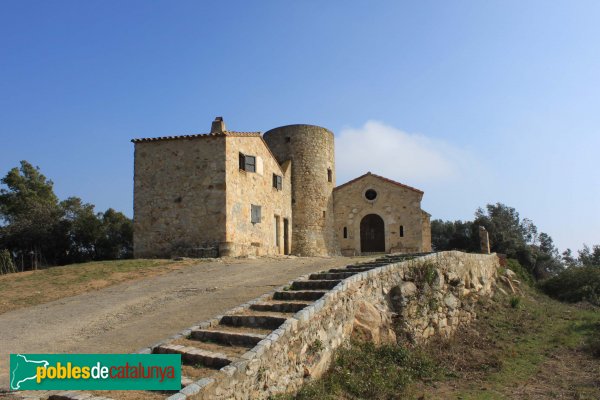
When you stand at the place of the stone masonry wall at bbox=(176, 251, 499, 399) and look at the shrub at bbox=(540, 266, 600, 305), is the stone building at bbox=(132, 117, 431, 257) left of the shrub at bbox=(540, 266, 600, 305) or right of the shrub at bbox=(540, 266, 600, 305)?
left

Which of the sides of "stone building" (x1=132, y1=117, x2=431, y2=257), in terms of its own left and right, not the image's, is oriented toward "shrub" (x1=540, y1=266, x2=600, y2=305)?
left

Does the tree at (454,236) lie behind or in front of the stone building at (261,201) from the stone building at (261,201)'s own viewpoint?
behind

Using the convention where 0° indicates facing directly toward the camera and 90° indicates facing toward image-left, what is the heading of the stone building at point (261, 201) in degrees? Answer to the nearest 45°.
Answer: approximately 0°

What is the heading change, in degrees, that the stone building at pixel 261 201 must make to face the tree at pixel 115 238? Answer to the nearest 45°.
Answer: approximately 135° to its right

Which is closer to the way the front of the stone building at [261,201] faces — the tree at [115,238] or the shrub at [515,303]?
the shrub

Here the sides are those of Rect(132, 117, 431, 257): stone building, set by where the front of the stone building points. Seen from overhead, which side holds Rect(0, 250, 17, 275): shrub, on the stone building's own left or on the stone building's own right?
on the stone building's own right
